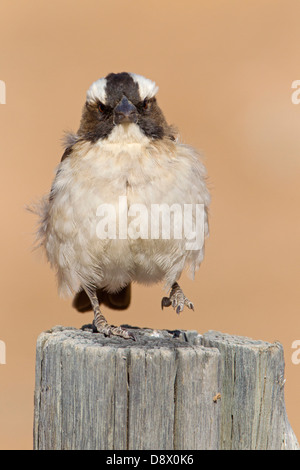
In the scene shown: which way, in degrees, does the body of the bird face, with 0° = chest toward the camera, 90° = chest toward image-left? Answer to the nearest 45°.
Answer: approximately 0°
